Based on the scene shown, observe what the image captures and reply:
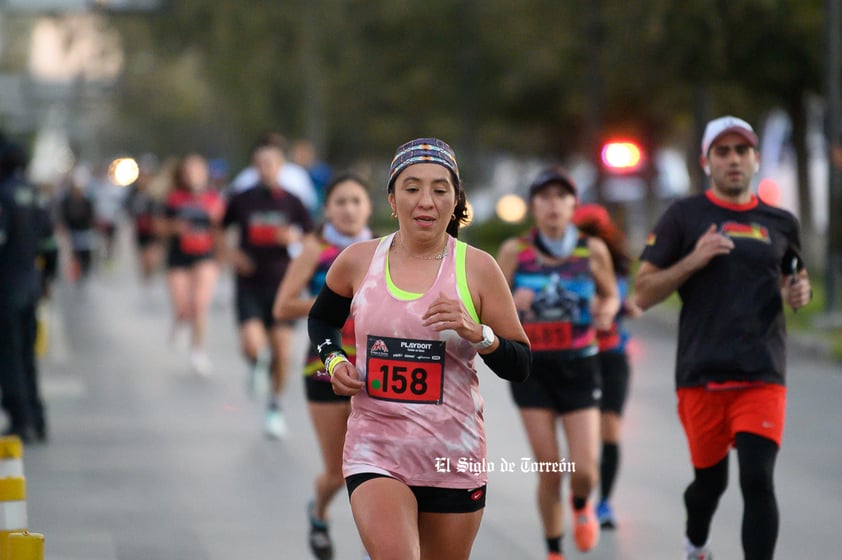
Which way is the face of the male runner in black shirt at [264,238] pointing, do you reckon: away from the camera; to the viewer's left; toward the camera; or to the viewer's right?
toward the camera

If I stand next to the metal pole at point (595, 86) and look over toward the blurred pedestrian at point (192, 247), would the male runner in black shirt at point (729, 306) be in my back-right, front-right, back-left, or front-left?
front-left

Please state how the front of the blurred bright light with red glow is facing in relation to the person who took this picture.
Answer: facing the viewer

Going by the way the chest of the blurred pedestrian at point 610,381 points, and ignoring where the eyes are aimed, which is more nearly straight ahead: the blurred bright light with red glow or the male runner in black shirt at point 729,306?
the male runner in black shirt

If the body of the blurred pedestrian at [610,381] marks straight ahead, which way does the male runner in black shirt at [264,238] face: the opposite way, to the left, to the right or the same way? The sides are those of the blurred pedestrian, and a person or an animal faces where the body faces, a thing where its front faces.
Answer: the same way

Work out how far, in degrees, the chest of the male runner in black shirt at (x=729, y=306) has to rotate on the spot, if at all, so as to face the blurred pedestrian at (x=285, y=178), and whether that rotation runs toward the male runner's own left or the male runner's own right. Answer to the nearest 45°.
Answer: approximately 135° to the male runner's own right

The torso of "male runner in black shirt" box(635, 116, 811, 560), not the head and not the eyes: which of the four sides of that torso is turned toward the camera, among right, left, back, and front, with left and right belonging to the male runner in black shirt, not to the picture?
front

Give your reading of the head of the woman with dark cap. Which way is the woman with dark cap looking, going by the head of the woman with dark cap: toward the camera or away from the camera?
toward the camera

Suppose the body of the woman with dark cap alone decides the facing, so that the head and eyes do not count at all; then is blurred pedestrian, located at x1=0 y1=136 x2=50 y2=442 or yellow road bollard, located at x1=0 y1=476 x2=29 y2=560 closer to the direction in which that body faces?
the yellow road bollard

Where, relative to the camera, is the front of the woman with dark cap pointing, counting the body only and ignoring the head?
toward the camera

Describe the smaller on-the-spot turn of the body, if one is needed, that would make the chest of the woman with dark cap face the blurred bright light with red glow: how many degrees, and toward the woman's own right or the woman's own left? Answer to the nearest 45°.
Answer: approximately 180°

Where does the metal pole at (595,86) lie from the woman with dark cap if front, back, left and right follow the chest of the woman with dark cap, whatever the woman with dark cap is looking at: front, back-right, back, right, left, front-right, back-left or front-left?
back
